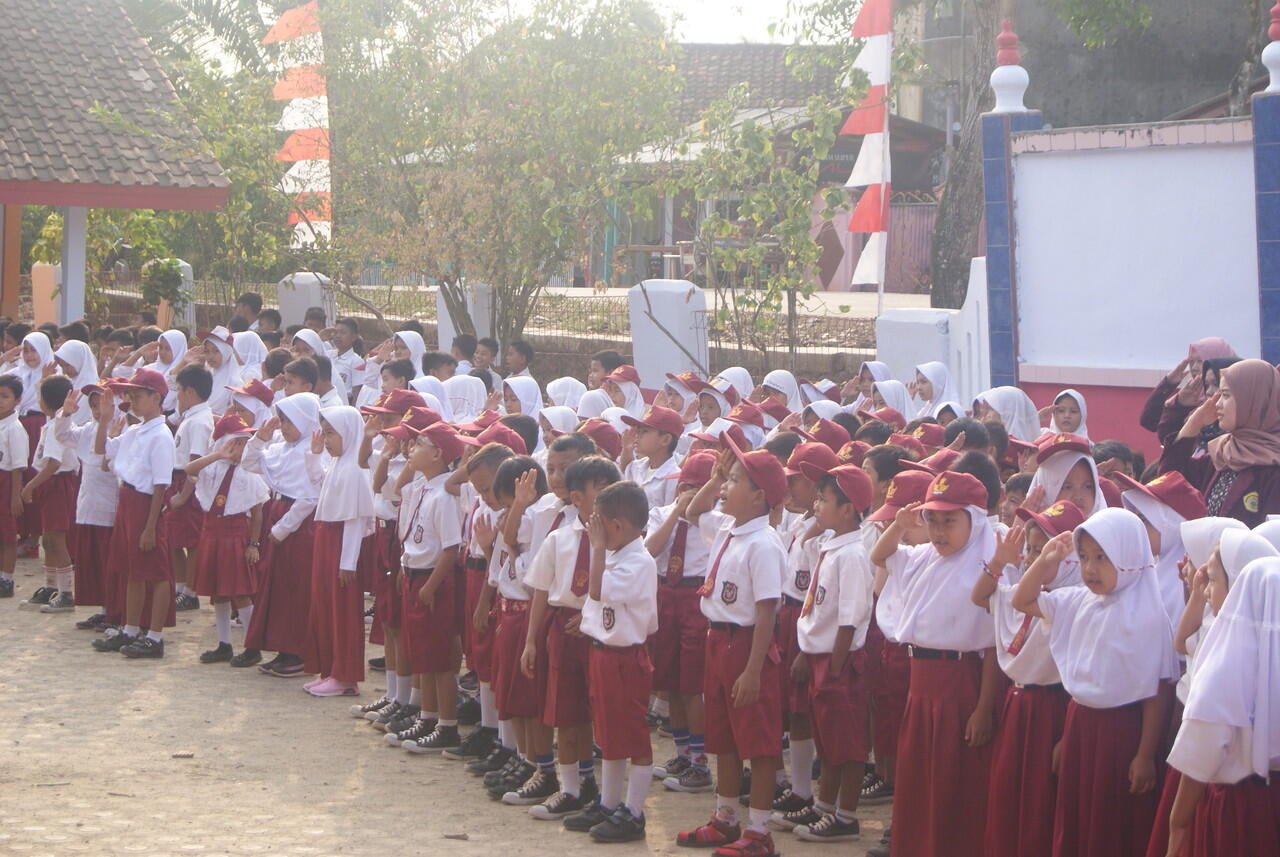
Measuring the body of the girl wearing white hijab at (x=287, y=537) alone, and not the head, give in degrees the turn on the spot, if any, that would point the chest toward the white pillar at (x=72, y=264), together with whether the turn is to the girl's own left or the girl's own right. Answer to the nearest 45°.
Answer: approximately 135° to the girl's own right

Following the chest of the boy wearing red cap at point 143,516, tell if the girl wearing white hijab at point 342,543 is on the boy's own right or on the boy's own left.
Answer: on the boy's own left

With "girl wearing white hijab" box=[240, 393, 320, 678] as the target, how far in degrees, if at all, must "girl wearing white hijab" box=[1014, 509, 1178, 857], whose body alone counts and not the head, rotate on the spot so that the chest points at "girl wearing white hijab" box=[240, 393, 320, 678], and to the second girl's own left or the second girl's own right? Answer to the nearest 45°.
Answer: approximately 90° to the second girl's own right

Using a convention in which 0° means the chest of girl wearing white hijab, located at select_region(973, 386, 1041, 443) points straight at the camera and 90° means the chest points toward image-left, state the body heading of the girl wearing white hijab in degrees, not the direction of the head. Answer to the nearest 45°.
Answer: approximately 90°

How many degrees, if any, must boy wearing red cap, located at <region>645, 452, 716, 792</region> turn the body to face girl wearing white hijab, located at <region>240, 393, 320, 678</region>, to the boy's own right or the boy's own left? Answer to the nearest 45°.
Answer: approximately 90° to the boy's own right

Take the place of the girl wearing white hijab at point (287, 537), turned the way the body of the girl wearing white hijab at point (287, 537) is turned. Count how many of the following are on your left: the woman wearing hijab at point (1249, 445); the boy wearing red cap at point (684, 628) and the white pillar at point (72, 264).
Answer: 2

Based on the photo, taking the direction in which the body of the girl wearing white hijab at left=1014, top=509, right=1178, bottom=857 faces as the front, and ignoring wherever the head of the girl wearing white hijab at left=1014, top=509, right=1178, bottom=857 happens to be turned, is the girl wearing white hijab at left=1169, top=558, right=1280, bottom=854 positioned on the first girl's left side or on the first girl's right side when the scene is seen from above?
on the first girl's left side
